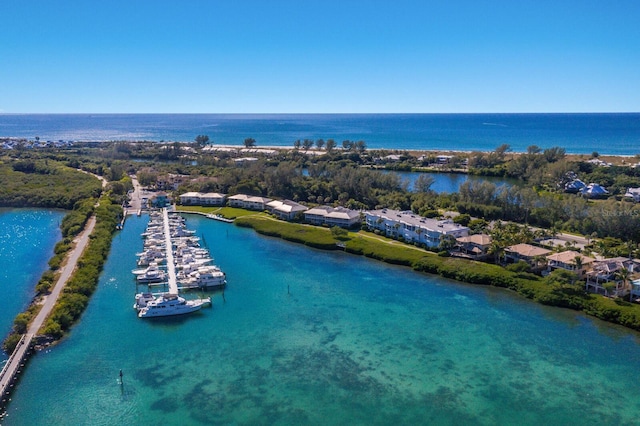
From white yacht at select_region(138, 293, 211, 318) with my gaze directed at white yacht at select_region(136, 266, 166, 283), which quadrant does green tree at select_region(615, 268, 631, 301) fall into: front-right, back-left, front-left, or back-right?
back-right

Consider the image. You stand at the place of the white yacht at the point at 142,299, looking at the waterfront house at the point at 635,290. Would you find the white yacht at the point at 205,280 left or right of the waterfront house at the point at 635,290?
left

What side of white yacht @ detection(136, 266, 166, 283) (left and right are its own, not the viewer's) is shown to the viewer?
left

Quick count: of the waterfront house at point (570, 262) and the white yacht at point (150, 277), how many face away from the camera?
0

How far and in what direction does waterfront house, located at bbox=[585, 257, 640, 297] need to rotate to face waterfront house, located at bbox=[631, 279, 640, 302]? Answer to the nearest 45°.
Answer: approximately 90° to its left

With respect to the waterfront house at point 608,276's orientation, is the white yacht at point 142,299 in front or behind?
in front

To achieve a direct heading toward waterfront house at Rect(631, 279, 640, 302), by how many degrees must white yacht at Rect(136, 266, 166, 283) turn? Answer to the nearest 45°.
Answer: approximately 135° to its left

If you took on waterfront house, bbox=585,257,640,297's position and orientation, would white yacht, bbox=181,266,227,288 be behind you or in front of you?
in front

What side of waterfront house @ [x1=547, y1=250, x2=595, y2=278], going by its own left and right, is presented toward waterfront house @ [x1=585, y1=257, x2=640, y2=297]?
left
